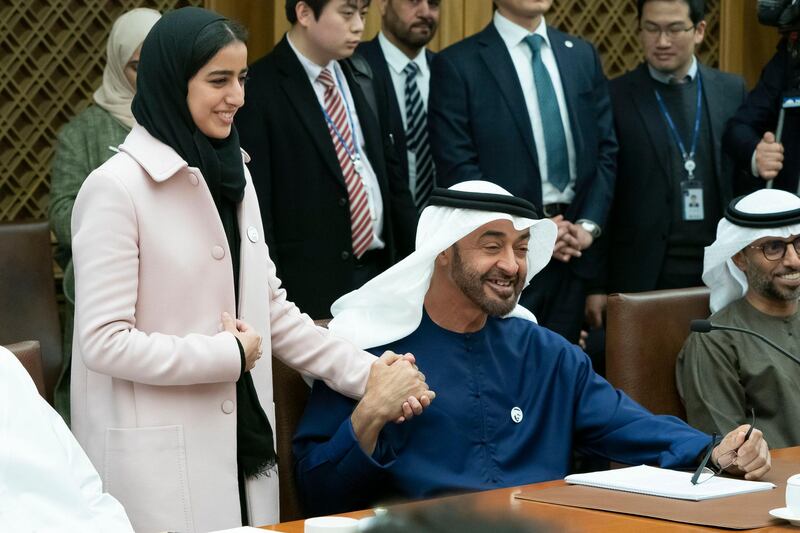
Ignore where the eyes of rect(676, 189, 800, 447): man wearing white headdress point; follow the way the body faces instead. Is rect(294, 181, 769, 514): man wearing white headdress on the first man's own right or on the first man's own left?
on the first man's own right

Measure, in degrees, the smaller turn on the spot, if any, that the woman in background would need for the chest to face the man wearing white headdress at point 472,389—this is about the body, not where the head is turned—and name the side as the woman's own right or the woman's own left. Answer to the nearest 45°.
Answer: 0° — they already face them

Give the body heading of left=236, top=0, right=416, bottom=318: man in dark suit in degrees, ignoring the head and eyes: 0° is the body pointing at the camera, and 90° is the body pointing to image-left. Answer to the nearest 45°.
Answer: approximately 315°

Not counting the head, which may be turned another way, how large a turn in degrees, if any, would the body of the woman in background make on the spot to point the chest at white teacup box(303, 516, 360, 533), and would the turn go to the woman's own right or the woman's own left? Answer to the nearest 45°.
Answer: approximately 45° to the woman's own right

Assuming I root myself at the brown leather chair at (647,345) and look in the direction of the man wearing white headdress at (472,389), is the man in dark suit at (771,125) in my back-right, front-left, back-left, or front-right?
back-right

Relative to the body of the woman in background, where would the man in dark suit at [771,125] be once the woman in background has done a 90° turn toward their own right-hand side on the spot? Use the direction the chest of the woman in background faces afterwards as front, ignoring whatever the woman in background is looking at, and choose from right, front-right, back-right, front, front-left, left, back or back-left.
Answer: back-left

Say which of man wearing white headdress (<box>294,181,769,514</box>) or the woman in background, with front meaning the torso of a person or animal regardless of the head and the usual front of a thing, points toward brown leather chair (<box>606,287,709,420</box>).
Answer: the woman in background

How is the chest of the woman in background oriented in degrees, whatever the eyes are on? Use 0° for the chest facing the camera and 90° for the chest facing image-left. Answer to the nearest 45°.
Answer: approximately 315°

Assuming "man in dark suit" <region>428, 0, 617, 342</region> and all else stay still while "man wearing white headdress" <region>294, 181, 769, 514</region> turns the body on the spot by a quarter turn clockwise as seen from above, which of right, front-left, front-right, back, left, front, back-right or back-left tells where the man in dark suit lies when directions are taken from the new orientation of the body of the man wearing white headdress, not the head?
right

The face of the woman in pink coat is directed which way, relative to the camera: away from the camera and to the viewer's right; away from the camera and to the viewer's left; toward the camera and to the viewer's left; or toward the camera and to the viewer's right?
toward the camera and to the viewer's right
